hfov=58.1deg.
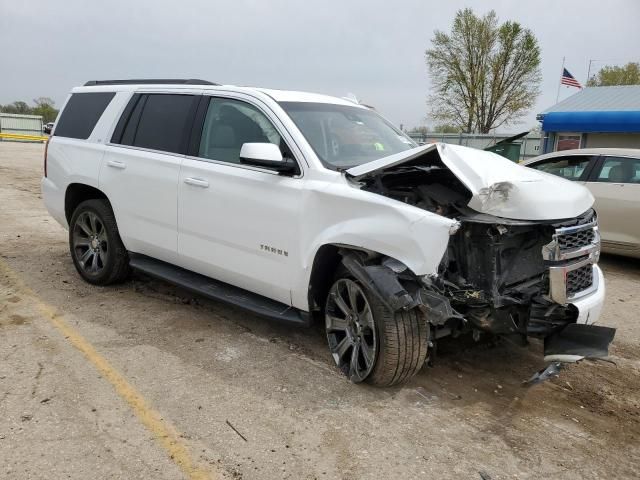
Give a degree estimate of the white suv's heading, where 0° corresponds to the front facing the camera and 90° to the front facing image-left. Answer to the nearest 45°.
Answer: approximately 315°

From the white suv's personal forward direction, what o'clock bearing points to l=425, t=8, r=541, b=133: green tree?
The green tree is roughly at 8 o'clock from the white suv.

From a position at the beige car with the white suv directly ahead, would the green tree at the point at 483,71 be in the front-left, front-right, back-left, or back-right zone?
back-right

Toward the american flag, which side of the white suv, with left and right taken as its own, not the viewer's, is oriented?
left

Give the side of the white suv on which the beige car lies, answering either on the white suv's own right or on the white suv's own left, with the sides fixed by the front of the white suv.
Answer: on the white suv's own left

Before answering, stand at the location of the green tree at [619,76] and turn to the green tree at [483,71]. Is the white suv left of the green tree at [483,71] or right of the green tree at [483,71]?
left

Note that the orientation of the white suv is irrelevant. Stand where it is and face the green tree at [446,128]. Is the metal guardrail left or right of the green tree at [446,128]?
left
